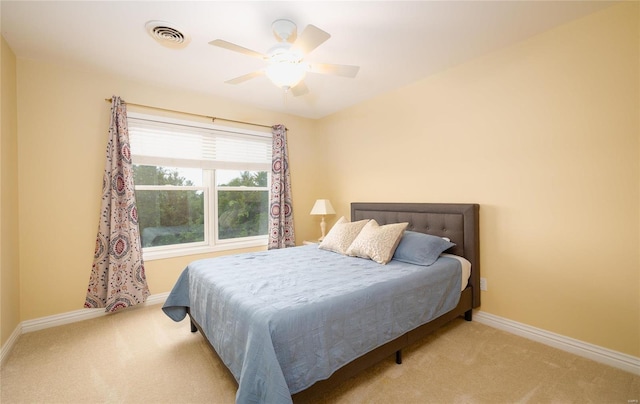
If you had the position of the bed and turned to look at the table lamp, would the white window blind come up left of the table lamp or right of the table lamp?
left

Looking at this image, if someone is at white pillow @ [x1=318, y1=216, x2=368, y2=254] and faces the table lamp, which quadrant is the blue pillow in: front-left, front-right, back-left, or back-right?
back-right

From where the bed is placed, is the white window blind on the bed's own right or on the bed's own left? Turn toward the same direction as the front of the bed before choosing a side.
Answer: on the bed's own right

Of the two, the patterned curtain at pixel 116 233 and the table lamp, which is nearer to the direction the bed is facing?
the patterned curtain

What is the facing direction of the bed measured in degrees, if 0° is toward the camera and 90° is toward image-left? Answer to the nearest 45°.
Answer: approximately 45°

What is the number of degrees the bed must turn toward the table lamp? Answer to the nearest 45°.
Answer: approximately 135° to its right
